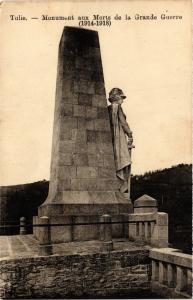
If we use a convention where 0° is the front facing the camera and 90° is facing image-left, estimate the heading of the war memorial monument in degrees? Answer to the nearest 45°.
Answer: approximately 270°
